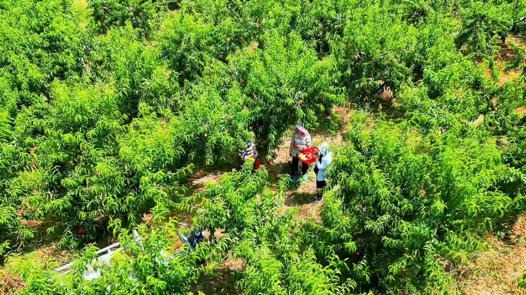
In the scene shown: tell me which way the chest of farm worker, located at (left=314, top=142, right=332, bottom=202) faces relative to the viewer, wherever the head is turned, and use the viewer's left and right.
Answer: facing to the left of the viewer

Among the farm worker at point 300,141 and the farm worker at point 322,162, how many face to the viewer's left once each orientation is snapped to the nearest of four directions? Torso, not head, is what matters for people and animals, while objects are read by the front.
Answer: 1

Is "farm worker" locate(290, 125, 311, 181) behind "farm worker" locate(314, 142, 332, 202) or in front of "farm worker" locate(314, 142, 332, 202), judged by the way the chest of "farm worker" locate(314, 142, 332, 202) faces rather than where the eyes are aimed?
in front

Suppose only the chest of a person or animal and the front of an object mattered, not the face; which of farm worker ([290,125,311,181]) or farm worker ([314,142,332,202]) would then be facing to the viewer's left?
farm worker ([314,142,332,202])

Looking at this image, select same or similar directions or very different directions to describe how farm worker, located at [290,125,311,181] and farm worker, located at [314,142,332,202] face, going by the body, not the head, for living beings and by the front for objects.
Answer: very different directions

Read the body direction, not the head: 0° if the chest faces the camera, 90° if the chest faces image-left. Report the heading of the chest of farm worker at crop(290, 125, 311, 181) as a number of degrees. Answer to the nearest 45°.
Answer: approximately 270°
